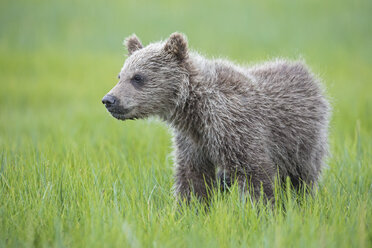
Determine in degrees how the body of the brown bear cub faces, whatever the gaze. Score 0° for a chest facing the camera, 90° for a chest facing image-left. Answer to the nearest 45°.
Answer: approximately 45°
